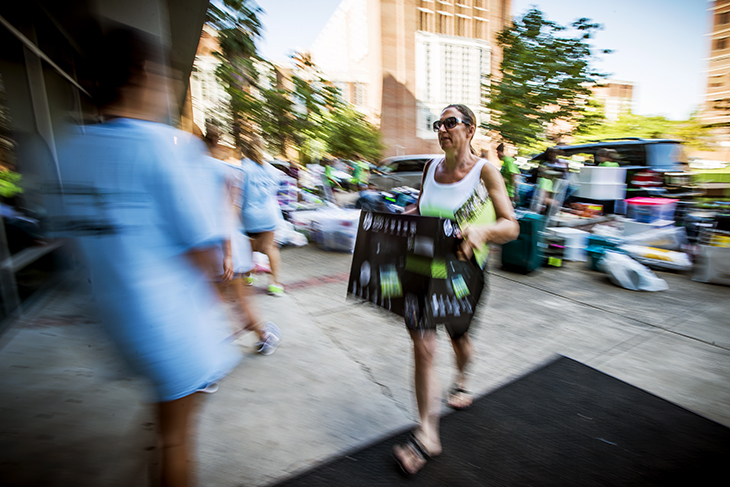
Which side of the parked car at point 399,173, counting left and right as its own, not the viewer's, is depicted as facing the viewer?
left

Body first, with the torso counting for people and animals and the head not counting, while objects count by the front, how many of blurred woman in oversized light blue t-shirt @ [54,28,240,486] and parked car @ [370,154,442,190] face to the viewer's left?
1

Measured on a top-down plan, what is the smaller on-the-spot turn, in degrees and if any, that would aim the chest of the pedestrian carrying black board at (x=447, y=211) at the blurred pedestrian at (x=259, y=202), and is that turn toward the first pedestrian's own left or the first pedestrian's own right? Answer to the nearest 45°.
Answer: approximately 90° to the first pedestrian's own right

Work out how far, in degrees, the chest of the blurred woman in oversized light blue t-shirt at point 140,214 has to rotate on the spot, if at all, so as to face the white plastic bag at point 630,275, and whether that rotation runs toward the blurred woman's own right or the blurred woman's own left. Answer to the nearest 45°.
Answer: approximately 45° to the blurred woman's own right

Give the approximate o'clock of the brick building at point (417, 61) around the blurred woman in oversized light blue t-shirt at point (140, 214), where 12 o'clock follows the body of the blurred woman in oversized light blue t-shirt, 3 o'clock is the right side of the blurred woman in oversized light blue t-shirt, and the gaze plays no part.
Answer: The brick building is roughly at 12 o'clock from the blurred woman in oversized light blue t-shirt.

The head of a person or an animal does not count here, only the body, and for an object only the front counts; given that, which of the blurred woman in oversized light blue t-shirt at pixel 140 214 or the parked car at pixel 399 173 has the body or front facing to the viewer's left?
the parked car

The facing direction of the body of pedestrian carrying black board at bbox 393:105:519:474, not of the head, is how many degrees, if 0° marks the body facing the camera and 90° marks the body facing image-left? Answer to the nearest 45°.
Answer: approximately 45°

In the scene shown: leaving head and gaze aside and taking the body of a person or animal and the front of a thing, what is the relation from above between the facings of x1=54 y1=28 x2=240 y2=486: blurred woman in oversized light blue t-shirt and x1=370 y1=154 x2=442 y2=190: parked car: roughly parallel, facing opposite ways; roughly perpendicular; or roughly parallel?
roughly perpendicular

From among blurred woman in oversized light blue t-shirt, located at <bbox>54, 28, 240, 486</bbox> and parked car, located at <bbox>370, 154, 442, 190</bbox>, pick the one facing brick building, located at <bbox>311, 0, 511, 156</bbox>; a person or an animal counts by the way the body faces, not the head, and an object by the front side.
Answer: the blurred woman in oversized light blue t-shirt

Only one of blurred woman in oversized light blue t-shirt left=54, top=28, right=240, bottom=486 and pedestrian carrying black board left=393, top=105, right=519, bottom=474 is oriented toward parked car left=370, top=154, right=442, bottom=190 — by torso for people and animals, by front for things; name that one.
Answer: the blurred woman in oversized light blue t-shirt

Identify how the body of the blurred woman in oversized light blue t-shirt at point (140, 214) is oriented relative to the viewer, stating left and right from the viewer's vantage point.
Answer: facing away from the viewer and to the right of the viewer

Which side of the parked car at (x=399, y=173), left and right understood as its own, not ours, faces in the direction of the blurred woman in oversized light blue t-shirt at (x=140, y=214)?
left
